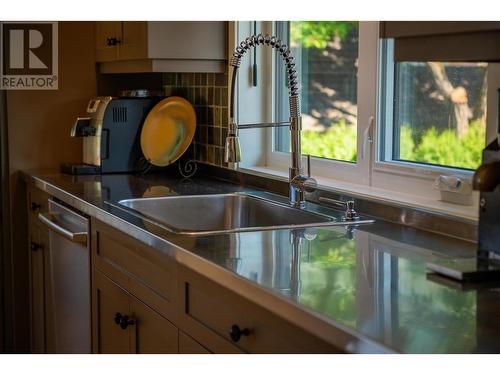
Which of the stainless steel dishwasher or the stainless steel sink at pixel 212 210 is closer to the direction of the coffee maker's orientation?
the stainless steel dishwasher

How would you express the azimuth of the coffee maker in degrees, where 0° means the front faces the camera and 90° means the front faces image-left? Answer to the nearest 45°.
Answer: approximately 90°

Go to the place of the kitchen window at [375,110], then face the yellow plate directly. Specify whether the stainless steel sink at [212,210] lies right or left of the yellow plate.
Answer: left

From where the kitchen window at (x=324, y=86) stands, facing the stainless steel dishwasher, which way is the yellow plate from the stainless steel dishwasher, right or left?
right

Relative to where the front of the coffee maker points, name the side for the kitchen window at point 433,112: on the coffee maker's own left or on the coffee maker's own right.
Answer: on the coffee maker's own left

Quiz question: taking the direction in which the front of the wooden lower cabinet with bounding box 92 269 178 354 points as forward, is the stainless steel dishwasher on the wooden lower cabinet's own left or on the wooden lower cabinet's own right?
on the wooden lower cabinet's own right

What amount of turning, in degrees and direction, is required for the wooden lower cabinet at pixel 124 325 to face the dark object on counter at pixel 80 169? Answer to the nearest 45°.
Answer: approximately 135° to its right

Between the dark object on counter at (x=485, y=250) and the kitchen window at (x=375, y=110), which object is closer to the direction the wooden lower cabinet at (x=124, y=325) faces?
the dark object on counter

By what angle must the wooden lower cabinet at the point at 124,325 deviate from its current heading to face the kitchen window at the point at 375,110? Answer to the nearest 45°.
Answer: approximately 135° to its left

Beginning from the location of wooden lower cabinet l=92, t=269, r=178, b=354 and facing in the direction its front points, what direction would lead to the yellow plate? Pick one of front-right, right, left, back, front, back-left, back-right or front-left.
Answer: back-right

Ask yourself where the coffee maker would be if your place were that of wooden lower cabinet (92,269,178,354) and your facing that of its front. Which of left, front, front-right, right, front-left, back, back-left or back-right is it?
back-right

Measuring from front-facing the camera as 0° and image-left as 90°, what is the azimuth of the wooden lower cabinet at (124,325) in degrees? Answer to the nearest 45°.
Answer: approximately 45°
